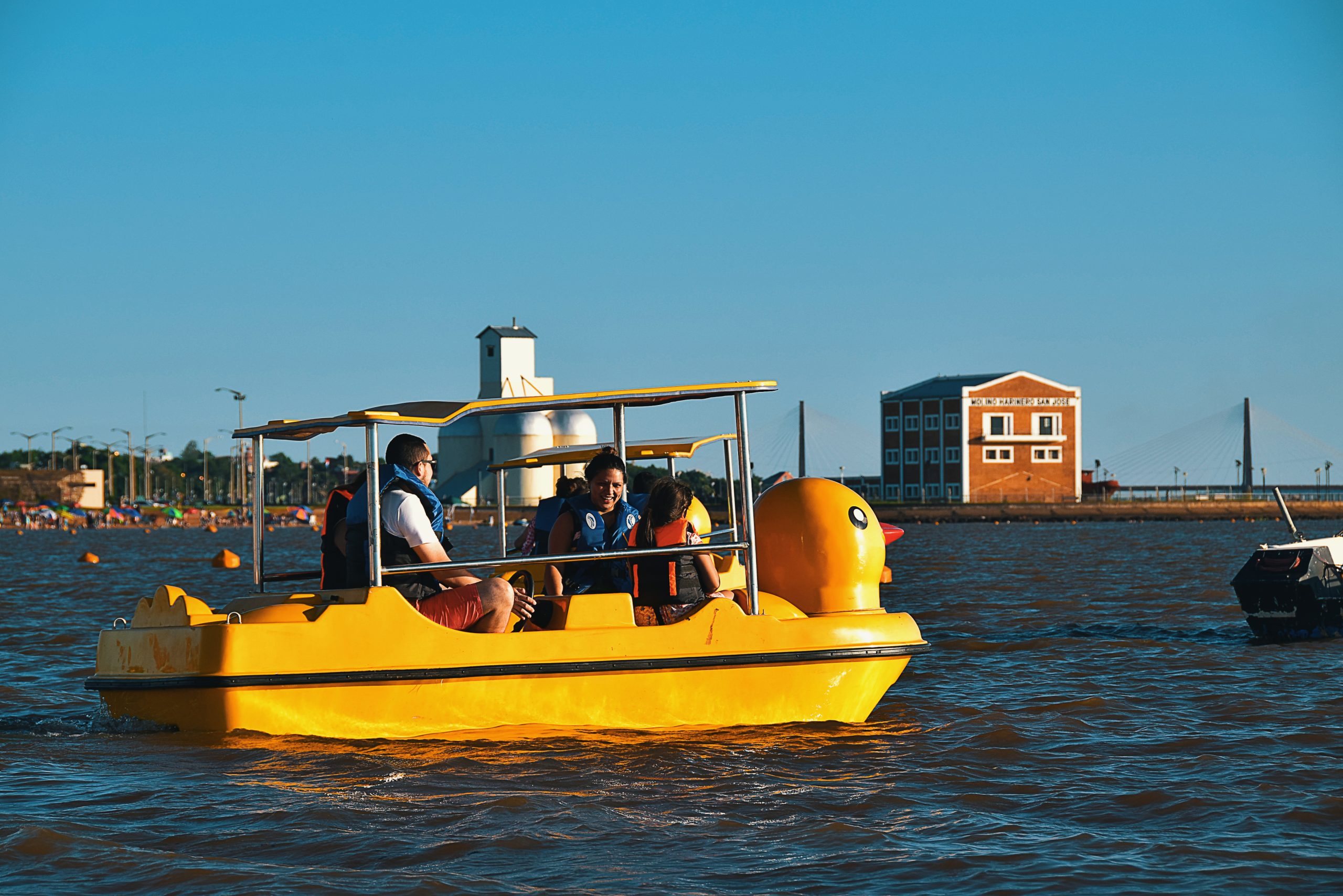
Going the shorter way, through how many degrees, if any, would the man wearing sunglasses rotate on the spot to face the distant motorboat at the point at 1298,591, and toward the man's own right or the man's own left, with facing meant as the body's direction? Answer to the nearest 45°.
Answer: approximately 45° to the man's own left

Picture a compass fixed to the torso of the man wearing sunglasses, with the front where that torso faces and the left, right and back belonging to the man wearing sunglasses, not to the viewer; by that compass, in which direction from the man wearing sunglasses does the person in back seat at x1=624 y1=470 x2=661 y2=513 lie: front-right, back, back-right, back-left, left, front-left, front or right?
front-left

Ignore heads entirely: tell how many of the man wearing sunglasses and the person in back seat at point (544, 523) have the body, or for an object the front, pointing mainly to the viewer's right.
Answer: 2

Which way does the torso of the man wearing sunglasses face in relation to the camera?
to the viewer's right

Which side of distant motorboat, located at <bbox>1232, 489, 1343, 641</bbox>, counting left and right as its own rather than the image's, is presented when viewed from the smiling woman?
back

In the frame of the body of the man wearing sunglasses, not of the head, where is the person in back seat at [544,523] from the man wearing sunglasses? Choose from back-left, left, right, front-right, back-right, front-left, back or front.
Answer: front-left

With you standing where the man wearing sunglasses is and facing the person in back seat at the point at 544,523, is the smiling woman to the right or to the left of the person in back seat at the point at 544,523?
right

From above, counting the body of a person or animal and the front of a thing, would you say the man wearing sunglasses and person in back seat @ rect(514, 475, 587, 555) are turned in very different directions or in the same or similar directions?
same or similar directions

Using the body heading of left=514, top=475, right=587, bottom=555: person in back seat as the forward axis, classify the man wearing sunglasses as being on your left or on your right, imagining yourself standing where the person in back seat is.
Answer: on your right

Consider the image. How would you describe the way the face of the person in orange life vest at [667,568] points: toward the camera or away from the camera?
away from the camera

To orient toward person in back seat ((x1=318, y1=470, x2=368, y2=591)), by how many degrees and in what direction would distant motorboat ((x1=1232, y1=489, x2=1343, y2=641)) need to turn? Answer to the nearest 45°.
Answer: approximately 180°

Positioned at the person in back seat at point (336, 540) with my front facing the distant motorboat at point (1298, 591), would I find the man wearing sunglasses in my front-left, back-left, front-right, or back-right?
front-right
